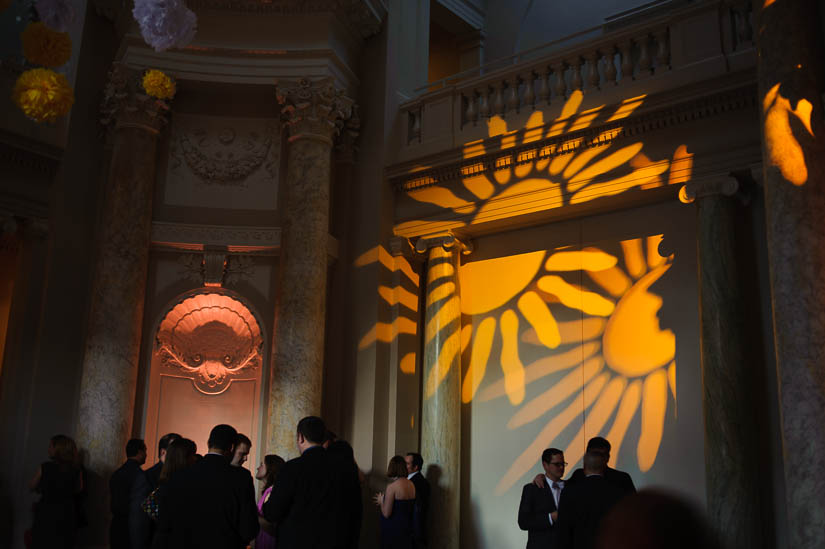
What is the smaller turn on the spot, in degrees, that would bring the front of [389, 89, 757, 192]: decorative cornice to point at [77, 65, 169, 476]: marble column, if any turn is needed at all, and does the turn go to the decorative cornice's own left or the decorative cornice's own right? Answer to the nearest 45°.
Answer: approximately 45° to the decorative cornice's own right

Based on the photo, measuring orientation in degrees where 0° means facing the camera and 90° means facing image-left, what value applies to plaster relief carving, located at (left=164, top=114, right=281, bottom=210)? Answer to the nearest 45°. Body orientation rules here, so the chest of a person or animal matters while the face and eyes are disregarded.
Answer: approximately 0°

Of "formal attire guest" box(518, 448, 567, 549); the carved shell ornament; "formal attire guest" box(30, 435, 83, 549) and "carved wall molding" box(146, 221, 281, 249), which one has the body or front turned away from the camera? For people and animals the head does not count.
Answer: "formal attire guest" box(30, 435, 83, 549)

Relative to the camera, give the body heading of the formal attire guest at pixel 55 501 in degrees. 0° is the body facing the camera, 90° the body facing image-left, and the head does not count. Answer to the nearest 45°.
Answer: approximately 180°

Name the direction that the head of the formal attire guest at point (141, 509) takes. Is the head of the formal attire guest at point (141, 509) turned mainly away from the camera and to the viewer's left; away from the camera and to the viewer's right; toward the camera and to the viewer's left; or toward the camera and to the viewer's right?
away from the camera and to the viewer's right

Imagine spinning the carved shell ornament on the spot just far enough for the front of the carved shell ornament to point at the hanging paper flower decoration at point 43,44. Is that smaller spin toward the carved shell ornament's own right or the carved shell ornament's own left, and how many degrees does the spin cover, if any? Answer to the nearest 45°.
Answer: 0° — it already faces it

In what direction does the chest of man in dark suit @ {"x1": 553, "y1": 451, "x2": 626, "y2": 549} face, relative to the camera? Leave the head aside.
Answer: away from the camera
